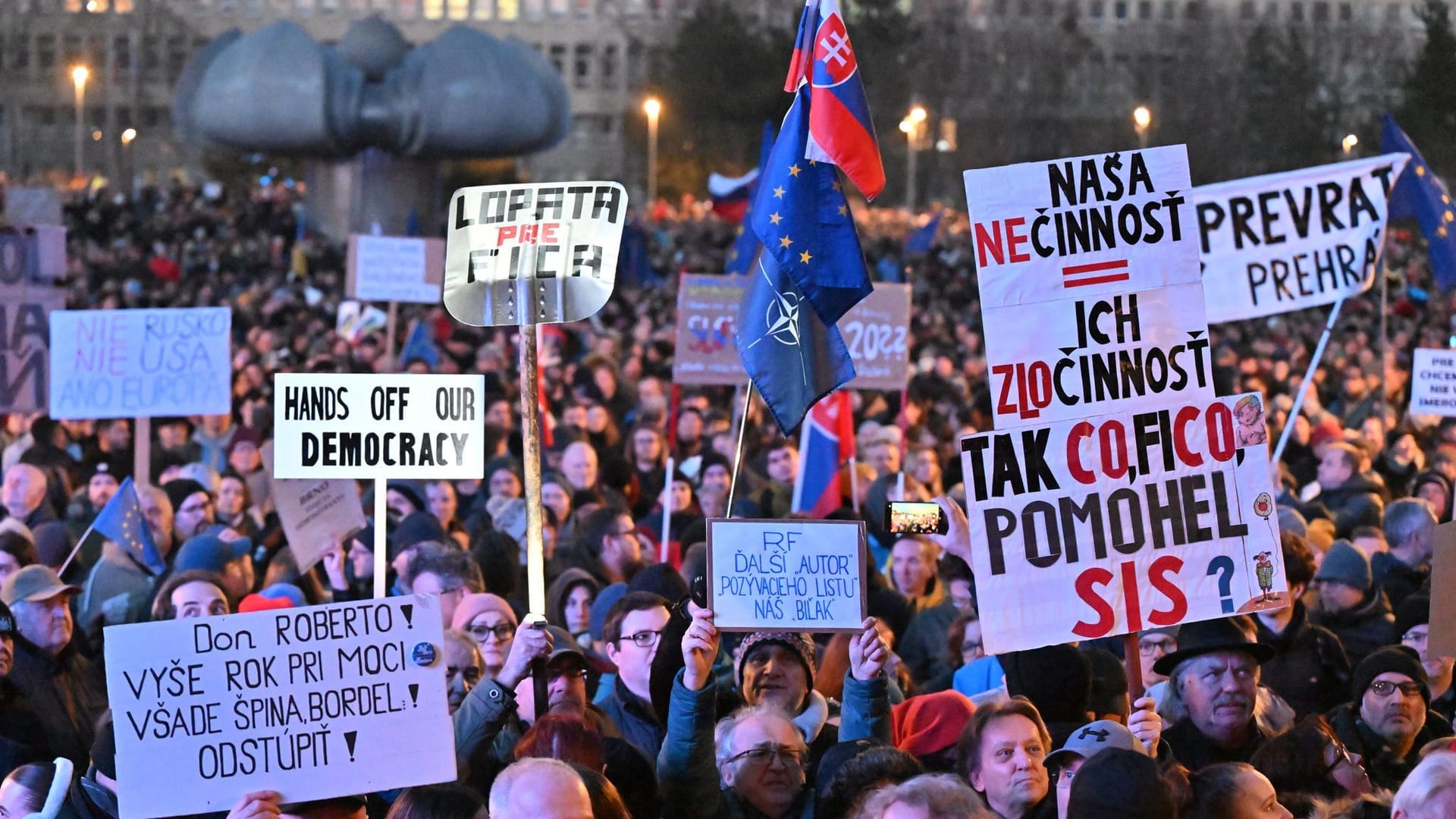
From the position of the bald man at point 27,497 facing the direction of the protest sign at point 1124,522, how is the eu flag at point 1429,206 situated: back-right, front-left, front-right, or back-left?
front-left

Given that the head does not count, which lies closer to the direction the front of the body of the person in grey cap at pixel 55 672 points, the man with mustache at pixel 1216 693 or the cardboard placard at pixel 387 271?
the man with mustache

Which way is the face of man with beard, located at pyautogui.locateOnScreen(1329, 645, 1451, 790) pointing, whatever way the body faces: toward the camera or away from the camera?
toward the camera

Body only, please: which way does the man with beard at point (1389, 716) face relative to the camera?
toward the camera

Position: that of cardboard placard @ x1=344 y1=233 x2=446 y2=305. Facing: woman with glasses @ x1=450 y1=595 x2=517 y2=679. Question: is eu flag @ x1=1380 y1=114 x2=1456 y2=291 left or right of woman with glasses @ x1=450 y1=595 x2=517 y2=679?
left

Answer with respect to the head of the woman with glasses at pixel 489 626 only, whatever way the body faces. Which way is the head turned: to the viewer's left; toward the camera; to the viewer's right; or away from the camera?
toward the camera

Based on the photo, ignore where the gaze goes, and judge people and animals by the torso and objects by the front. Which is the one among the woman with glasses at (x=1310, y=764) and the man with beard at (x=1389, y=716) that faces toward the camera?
the man with beard

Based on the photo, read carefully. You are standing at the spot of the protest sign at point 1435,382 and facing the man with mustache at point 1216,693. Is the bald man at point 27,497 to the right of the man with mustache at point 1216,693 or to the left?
right

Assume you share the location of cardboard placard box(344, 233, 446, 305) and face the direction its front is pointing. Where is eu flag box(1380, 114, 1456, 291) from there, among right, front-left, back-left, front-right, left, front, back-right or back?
front-left
